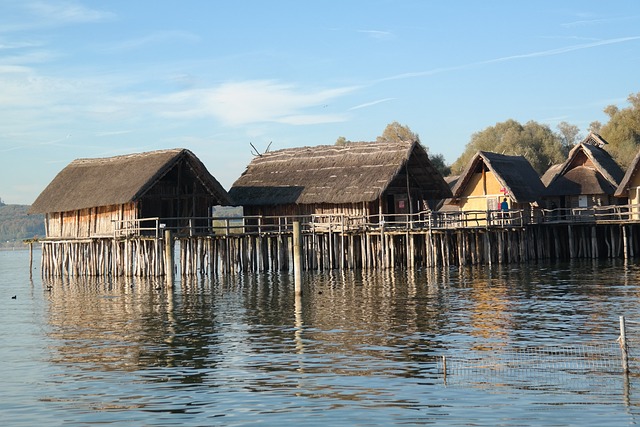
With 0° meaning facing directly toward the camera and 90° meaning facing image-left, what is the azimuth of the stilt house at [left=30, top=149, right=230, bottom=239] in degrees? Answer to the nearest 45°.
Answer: approximately 315°

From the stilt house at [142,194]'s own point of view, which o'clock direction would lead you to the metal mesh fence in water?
The metal mesh fence in water is roughly at 1 o'clock from the stilt house.

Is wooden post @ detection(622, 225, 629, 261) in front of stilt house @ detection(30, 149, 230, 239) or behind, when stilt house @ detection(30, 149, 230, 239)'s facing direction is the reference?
in front

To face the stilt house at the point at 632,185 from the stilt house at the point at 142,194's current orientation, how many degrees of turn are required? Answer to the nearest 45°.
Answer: approximately 45° to its left
